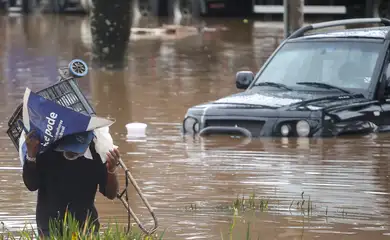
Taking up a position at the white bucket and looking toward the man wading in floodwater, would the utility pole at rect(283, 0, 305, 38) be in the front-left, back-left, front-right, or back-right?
back-left

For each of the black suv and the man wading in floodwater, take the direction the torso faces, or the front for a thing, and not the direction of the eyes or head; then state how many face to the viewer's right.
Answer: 0

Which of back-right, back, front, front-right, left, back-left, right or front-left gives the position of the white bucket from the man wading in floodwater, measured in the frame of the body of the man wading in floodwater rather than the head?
back

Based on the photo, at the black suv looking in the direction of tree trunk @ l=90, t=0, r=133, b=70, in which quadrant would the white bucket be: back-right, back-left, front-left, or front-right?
front-left

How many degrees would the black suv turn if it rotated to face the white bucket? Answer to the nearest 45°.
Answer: approximately 45° to its right

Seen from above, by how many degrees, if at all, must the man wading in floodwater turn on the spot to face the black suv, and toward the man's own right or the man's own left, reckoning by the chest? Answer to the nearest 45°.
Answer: approximately 135° to the man's own left

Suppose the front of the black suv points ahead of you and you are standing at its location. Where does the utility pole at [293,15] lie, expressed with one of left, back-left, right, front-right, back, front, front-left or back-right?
back-right

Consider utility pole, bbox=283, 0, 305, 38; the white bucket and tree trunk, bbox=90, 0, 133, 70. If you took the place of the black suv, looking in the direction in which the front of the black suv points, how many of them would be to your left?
0

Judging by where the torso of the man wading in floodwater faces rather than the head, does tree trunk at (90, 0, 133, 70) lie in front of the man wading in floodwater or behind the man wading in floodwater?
behind

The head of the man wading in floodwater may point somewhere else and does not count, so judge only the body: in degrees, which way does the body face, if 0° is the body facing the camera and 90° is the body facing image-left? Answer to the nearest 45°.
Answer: approximately 0°

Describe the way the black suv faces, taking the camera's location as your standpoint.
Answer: facing the viewer and to the left of the viewer
